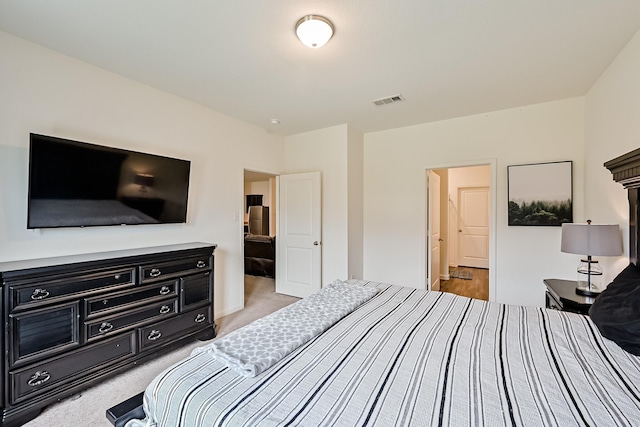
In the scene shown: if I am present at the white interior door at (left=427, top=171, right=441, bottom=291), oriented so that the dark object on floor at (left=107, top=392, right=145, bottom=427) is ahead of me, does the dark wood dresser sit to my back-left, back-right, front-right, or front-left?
front-right

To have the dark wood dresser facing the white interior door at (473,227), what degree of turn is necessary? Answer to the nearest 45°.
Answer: approximately 45° to its left

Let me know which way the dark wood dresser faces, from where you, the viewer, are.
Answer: facing the viewer and to the right of the viewer

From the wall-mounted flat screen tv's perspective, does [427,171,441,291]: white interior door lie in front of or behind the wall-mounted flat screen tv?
in front

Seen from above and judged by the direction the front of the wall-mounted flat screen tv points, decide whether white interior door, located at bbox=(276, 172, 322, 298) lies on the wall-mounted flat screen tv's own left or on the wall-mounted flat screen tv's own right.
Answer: on the wall-mounted flat screen tv's own left

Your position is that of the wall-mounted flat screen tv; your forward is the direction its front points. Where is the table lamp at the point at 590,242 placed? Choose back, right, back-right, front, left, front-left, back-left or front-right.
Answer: front

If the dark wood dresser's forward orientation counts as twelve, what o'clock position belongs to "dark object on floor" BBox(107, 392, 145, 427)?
The dark object on floor is roughly at 1 o'clock from the dark wood dresser.

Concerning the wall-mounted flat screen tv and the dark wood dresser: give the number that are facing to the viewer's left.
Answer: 0

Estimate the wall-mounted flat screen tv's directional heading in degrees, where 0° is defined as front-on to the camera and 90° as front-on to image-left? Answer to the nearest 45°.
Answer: approximately 315°

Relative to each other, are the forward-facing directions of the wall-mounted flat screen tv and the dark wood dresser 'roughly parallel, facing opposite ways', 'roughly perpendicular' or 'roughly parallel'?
roughly parallel

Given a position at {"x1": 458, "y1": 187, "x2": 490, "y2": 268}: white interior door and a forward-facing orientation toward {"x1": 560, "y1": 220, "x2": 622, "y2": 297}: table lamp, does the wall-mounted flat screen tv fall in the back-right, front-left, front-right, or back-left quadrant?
front-right

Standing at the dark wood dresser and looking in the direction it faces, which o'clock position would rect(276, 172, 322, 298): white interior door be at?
The white interior door is roughly at 10 o'clock from the dark wood dresser.
